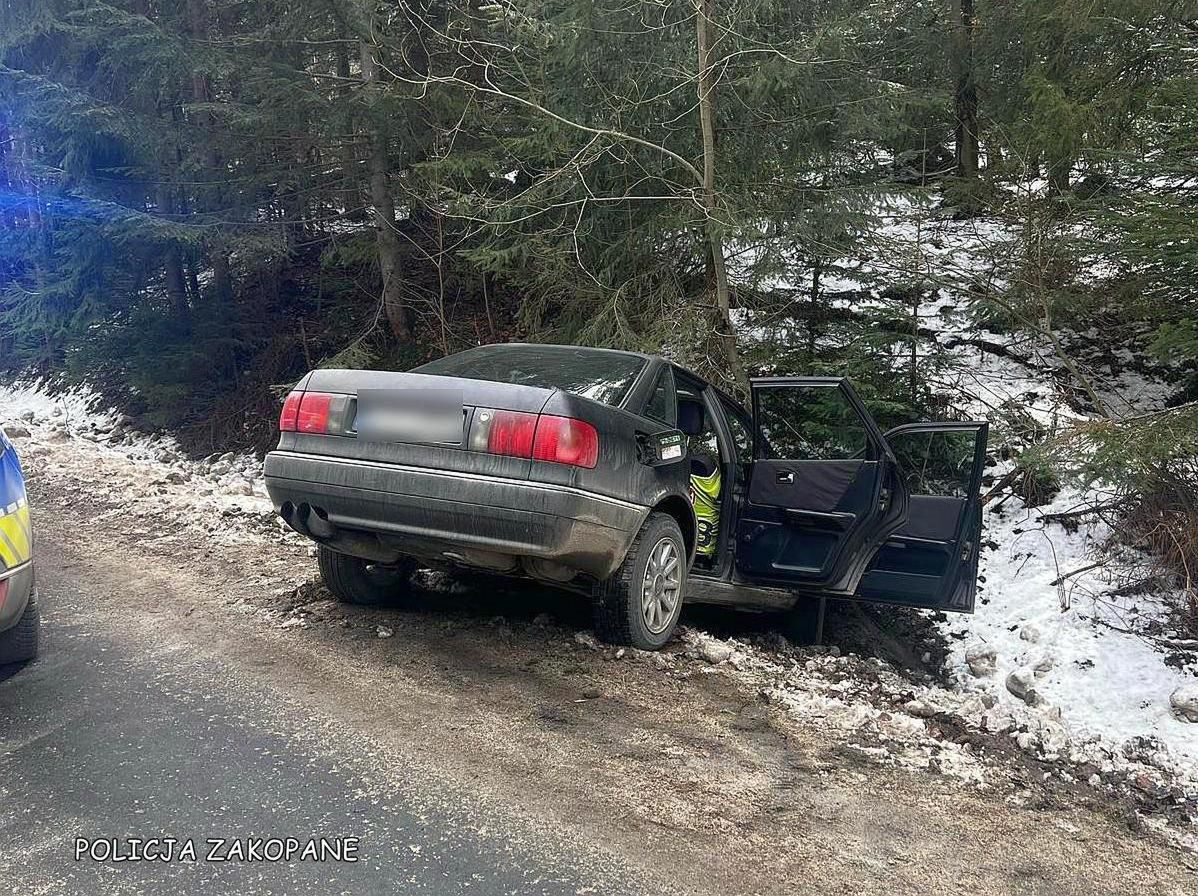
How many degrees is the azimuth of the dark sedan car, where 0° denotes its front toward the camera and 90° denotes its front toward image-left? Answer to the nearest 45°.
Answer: approximately 225°

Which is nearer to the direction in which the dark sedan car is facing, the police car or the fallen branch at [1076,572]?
the fallen branch

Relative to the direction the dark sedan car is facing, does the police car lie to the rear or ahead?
to the rear

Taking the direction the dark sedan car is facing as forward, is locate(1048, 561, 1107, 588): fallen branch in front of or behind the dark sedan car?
in front
